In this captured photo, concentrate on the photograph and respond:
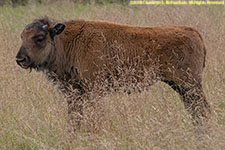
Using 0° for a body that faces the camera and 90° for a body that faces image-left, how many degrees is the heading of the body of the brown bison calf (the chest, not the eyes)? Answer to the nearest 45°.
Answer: approximately 90°
